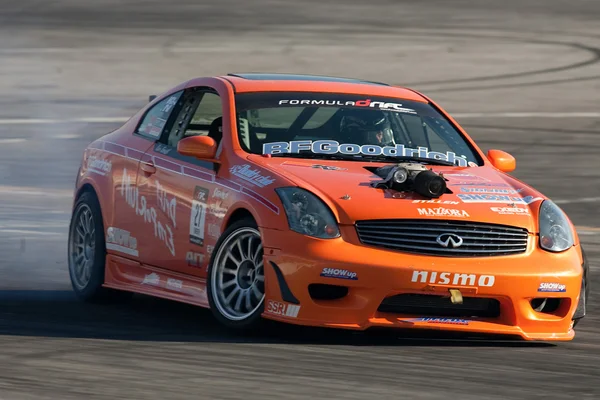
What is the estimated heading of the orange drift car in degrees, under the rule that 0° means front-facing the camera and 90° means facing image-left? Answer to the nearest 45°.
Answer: approximately 315°
